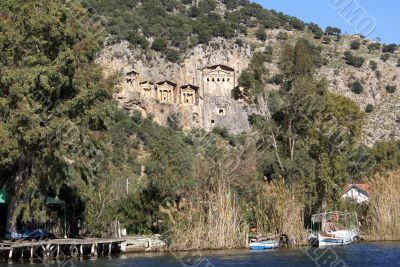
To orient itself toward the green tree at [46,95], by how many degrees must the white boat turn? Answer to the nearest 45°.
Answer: approximately 135° to its right

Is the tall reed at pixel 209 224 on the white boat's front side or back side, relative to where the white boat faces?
on the back side

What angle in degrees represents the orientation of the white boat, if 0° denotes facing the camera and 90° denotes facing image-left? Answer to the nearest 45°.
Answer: approximately 270°

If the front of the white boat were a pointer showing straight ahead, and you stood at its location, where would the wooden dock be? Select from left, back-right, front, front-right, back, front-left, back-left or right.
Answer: back-right
